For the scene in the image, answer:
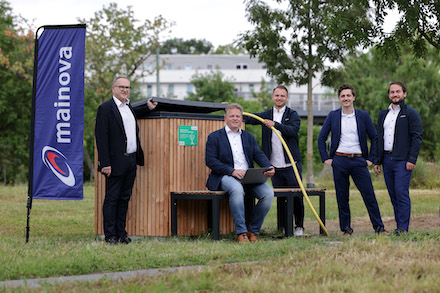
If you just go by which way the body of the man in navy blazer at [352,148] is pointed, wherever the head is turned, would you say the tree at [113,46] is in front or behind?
behind

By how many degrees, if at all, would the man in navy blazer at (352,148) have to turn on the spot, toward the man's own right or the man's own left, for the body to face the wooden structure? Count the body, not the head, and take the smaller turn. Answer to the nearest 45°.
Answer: approximately 90° to the man's own right

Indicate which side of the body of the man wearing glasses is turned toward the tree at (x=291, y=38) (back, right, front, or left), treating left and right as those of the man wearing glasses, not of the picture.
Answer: left

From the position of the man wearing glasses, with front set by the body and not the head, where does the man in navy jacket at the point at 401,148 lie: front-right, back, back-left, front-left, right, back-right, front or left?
front-left

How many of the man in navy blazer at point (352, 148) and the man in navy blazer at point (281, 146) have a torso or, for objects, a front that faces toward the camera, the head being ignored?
2

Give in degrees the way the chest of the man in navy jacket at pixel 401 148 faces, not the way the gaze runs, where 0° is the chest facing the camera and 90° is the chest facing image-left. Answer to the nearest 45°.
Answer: approximately 45°

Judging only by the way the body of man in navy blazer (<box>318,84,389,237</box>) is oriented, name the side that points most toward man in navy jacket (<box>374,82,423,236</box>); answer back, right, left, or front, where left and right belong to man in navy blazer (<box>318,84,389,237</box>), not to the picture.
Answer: left

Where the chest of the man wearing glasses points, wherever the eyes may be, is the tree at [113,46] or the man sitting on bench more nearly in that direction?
the man sitting on bench

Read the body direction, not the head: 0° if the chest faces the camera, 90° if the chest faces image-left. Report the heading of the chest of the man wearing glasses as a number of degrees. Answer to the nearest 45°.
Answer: approximately 315°
